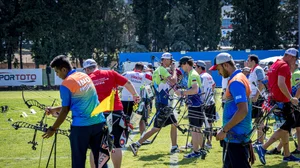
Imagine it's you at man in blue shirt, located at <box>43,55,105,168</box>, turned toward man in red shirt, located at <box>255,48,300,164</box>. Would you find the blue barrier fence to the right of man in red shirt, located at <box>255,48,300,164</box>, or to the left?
left

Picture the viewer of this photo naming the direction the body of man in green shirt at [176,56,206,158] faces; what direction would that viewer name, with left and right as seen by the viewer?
facing to the left of the viewer

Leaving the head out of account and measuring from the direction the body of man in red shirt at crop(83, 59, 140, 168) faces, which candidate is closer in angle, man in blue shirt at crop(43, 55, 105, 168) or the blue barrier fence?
the blue barrier fence
